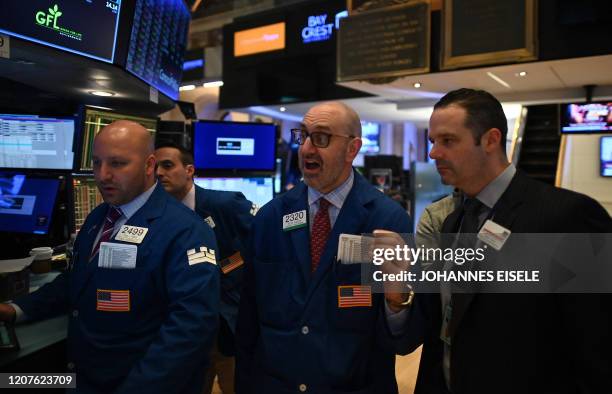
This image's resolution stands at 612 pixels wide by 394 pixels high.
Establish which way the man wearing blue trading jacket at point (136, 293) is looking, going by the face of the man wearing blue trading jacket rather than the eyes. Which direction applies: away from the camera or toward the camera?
toward the camera

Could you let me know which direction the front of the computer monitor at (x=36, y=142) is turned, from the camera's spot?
facing the viewer

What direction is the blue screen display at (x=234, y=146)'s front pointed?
toward the camera

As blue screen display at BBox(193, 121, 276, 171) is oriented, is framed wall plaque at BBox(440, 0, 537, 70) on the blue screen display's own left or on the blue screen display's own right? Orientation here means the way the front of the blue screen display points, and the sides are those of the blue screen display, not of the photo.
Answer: on the blue screen display's own left

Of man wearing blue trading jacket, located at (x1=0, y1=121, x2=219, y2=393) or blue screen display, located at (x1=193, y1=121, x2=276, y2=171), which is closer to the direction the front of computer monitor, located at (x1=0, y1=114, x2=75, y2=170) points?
the man wearing blue trading jacket

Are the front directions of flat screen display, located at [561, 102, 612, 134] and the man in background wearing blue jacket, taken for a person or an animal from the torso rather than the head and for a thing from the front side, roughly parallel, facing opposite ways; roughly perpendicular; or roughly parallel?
roughly parallel

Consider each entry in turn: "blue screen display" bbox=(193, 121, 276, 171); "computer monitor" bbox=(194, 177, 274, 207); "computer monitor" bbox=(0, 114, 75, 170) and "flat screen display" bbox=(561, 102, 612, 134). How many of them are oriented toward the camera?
4

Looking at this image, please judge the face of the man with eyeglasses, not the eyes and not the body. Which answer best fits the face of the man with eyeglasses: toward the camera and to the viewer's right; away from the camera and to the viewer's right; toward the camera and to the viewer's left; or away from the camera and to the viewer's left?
toward the camera and to the viewer's left

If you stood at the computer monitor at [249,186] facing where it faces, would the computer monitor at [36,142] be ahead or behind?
ahead

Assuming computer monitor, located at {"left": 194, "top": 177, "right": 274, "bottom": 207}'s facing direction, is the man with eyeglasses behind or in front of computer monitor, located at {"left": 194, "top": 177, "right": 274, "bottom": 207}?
in front

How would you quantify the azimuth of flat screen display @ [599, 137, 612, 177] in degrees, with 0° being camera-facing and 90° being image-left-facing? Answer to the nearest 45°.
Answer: approximately 0°

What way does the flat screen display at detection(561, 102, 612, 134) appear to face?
toward the camera
